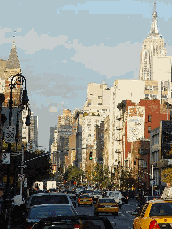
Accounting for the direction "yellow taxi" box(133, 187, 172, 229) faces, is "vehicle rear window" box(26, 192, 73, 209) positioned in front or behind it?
in front

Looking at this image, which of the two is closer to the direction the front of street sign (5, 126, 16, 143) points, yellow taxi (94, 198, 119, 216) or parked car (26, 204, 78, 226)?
the parked car

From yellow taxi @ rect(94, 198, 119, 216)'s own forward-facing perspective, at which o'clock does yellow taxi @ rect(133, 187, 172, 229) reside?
yellow taxi @ rect(133, 187, 172, 229) is roughly at 6 o'clock from yellow taxi @ rect(94, 198, 119, 216).

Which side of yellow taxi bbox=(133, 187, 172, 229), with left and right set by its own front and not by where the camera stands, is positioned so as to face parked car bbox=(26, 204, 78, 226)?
left

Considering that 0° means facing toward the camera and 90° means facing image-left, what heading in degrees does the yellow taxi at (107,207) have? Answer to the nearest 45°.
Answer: approximately 180°

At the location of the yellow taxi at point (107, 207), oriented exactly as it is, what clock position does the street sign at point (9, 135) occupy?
The street sign is roughly at 8 o'clock from the yellow taxi.

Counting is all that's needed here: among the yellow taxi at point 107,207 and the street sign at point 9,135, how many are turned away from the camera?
1

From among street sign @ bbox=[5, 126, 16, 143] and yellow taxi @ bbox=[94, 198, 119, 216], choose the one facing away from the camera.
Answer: the yellow taxi

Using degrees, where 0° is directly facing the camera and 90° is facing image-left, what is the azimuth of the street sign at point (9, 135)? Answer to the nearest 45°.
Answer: approximately 0°
